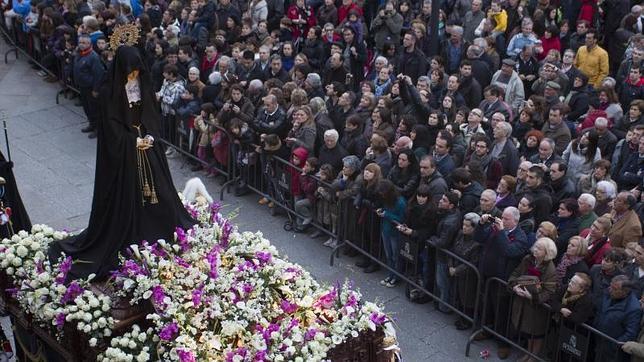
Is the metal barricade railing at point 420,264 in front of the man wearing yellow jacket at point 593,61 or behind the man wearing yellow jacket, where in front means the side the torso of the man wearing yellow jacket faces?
in front

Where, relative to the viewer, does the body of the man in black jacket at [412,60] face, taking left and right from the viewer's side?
facing the viewer and to the left of the viewer

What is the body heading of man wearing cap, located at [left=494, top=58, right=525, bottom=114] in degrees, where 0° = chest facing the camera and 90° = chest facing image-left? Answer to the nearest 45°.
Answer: approximately 45°

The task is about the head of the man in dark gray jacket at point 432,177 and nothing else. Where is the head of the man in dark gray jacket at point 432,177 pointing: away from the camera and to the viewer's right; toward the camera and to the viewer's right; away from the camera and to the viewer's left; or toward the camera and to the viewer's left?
toward the camera and to the viewer's left

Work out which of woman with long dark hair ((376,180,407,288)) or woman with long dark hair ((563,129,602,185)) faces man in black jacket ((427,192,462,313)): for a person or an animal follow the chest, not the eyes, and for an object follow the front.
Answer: woman with long dark hair ((563,129,602,185))

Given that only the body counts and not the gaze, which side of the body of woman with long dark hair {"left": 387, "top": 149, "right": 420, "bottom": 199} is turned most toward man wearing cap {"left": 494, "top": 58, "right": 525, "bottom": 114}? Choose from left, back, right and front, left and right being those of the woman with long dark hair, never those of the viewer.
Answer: back

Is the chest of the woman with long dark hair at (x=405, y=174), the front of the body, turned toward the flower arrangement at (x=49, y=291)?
yes

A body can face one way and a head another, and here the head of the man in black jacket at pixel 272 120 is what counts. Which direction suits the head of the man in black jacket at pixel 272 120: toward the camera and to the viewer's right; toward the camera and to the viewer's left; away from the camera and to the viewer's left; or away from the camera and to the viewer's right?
toward the camera and to the viewer's left

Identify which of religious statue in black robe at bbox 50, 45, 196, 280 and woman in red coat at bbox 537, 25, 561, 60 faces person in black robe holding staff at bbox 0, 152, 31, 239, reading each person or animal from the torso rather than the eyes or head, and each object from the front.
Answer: the woman in red coat

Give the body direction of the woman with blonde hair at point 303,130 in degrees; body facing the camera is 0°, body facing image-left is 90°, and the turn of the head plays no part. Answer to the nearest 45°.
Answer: approximately 45°

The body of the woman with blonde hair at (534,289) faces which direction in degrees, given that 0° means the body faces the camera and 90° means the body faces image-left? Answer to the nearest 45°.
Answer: approximately 45°

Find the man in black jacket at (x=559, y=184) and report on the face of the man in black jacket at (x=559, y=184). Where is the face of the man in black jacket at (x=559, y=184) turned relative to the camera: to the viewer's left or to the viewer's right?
to the viewer's left

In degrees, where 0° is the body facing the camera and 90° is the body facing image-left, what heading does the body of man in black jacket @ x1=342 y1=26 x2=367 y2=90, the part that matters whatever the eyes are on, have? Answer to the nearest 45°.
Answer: approximately 45°
